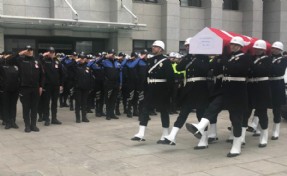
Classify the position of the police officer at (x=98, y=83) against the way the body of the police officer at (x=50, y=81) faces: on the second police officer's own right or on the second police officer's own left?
on the second police officer's own left

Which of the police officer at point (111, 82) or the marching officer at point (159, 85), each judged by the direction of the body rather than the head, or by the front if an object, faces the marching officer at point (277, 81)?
the police officer

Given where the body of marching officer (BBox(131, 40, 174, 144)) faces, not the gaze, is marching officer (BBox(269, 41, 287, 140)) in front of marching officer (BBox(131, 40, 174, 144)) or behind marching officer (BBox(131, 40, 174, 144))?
behind

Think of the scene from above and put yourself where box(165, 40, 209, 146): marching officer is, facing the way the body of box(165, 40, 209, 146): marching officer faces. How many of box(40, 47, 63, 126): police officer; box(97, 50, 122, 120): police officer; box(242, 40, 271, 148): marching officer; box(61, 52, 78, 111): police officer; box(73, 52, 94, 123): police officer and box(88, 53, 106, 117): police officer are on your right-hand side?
5

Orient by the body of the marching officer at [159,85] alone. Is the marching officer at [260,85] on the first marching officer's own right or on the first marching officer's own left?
on the first marching officer's own left

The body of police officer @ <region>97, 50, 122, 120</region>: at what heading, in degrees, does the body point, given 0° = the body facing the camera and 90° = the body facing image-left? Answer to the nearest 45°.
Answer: approximately 315°

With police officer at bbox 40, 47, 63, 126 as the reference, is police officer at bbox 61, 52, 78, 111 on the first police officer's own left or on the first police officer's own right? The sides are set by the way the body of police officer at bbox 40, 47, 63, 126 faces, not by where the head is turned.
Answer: on the first police officer's own left

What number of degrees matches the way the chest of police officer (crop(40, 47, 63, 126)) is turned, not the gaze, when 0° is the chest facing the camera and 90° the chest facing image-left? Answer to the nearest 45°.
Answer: approximately 315°

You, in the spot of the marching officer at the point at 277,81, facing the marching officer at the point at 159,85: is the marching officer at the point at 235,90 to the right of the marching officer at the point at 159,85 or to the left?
left
